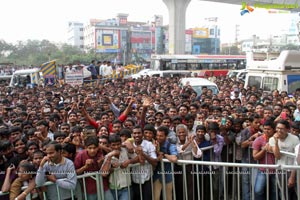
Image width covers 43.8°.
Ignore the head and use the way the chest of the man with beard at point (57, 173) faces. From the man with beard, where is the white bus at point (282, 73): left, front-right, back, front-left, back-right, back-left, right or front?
back

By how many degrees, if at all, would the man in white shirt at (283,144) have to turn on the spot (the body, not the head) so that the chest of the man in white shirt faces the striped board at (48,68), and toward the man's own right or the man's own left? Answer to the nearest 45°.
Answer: approximately 90° to the man's own right

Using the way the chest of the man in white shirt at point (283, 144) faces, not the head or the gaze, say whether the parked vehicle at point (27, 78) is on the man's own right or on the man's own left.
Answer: on the man's own right

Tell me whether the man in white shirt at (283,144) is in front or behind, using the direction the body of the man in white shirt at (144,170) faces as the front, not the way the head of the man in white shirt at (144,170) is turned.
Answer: behind

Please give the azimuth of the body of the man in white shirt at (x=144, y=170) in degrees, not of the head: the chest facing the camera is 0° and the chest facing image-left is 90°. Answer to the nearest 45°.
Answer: approximately 45°

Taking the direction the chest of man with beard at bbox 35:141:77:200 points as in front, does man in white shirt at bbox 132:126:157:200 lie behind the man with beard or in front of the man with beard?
behind

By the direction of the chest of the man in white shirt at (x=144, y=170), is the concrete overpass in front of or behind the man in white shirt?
behind

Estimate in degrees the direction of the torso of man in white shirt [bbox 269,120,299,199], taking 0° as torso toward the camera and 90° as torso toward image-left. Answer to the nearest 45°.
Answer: approximately 45°

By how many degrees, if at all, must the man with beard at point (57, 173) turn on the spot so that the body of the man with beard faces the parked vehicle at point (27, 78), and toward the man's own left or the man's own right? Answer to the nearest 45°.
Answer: approximately 135° to the man's own right
